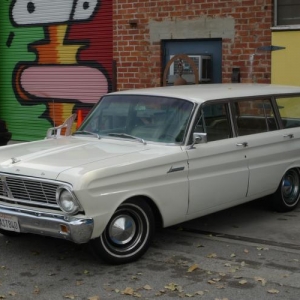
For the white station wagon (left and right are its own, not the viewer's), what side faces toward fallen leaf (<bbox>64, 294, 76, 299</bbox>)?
front

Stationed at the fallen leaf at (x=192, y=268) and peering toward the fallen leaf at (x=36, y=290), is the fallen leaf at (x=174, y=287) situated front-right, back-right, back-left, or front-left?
front-left

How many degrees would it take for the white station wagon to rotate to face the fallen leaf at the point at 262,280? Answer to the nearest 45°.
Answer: approximately 90° to its left

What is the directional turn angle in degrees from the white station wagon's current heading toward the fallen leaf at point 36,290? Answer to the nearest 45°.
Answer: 0° — it already faces it

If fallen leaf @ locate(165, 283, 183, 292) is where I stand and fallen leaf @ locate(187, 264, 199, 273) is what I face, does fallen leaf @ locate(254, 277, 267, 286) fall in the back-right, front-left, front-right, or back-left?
front-right

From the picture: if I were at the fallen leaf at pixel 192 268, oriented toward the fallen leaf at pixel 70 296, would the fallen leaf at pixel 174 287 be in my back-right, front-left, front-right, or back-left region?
front-left

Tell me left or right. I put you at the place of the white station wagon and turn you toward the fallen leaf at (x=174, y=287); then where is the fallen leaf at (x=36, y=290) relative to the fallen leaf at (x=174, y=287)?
right

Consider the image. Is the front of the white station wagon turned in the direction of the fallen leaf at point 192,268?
no

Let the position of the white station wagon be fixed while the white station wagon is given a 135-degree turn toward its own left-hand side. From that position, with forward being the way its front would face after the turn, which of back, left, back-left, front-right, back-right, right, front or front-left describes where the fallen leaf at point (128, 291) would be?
right

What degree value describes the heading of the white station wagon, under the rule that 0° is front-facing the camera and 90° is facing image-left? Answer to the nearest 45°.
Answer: approximately 45°
